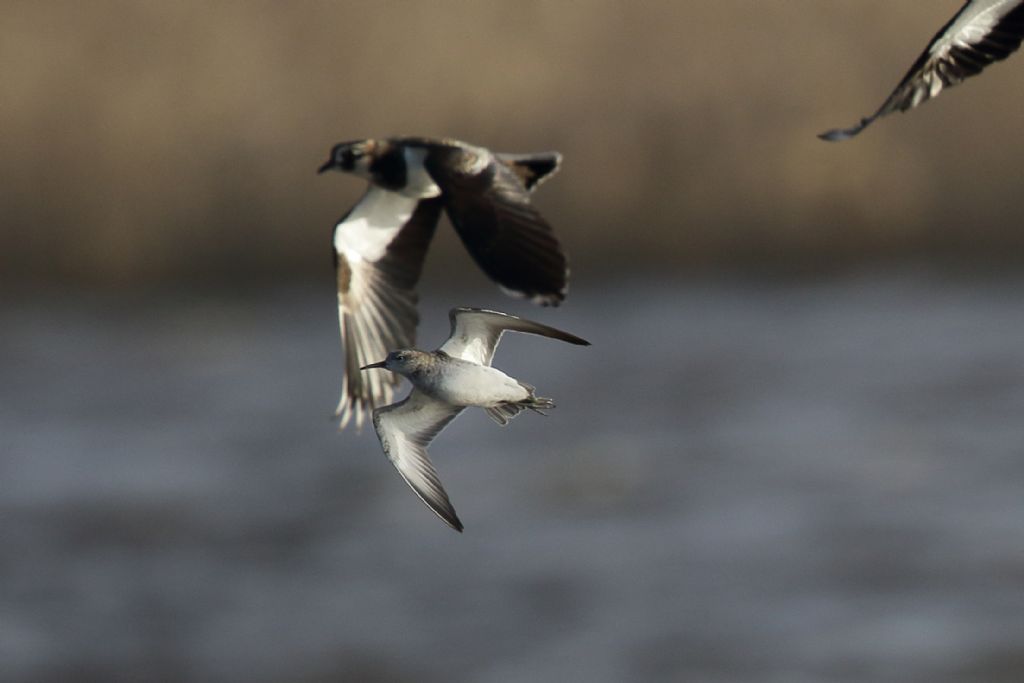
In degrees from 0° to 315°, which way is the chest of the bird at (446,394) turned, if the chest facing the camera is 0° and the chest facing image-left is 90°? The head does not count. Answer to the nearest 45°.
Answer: approximately 90°

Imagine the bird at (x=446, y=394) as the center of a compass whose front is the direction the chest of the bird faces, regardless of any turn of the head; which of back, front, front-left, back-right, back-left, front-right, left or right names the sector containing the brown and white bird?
right
